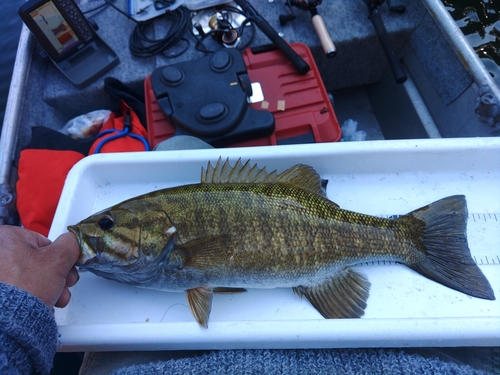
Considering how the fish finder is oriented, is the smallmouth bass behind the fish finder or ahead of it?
ahead

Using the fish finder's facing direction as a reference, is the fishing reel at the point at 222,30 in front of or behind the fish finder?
in front

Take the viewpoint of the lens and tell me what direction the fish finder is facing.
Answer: facing the viewer and to the right of the viewer

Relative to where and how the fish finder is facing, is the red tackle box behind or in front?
in front
